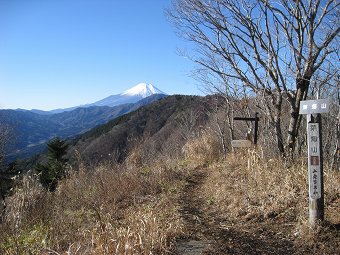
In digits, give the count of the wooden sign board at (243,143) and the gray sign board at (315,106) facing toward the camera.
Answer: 2

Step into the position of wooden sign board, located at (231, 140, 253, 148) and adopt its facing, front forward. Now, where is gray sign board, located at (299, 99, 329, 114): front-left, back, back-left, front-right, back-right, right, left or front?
front

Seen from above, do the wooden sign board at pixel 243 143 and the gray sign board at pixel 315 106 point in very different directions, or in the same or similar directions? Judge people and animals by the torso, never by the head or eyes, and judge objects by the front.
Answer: same or similar directions

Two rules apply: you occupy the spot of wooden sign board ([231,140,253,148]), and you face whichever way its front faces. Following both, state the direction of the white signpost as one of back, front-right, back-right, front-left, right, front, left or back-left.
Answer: front

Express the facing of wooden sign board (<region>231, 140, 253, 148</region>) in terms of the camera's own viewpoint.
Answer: facing the viewer

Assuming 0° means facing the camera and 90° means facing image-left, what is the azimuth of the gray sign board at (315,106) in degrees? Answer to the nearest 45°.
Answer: approximately 0°
